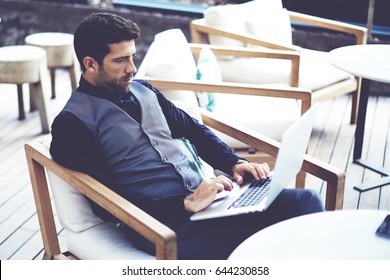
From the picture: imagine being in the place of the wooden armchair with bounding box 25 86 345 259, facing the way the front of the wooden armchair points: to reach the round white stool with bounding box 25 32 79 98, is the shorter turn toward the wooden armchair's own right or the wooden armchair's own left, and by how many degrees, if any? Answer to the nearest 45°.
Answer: approximately 135° to the wooden armchair's own left

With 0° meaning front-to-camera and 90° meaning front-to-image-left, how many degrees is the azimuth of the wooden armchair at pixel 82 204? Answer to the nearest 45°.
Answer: approximately 315°

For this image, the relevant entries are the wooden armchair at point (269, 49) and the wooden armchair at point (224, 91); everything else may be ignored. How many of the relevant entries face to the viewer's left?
0

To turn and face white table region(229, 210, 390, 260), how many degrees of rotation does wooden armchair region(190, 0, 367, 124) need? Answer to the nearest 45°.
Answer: approximately 45° to its right

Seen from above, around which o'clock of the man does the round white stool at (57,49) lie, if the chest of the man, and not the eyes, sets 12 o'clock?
The round white stool is roughly at 7 o'clock from the man.

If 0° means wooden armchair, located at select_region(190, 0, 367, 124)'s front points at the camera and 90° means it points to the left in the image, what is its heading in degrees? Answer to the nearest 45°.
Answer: approximately 315°

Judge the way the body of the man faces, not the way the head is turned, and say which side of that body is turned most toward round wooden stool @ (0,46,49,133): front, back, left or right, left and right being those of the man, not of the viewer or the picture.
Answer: back

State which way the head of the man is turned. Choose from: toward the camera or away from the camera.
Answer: toward the camera

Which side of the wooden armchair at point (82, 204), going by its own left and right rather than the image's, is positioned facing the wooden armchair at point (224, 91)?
left

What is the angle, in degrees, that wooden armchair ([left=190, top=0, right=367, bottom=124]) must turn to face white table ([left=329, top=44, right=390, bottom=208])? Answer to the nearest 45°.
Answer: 0° — it already faces it

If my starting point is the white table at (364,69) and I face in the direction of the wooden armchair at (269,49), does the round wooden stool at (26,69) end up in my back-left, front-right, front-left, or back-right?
front-left

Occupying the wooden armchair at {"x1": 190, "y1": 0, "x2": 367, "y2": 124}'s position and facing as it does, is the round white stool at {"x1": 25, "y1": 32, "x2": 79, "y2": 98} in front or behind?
behind

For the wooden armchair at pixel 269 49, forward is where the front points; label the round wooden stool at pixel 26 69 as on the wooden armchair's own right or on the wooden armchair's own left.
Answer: on the wooden armchair's own right

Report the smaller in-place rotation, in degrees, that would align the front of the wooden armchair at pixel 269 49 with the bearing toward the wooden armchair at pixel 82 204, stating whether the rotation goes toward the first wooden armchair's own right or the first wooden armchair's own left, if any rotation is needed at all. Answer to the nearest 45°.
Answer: approximately 45° to the first wooden armchair's own right

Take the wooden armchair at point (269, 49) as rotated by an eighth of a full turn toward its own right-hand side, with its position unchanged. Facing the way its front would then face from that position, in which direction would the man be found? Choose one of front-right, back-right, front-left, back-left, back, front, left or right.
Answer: front
